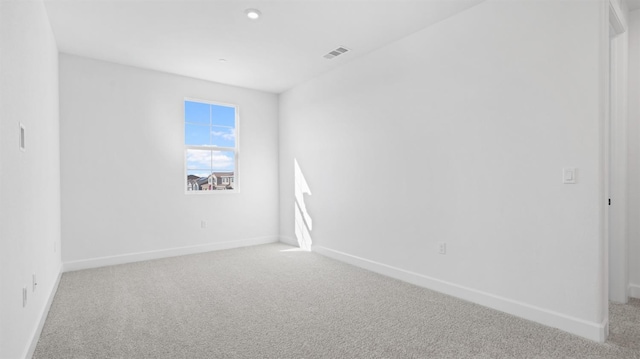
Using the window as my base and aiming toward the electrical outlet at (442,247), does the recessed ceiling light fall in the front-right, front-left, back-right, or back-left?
front-right

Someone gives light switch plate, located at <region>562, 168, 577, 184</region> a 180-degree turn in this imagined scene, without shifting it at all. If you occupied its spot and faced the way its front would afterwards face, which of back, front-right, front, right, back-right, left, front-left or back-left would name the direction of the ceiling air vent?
left

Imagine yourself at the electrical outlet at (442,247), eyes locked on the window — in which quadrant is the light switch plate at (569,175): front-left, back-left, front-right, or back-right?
back-left

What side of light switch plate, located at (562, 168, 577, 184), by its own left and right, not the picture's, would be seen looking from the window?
right

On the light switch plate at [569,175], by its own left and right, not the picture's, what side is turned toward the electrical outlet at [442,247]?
right
